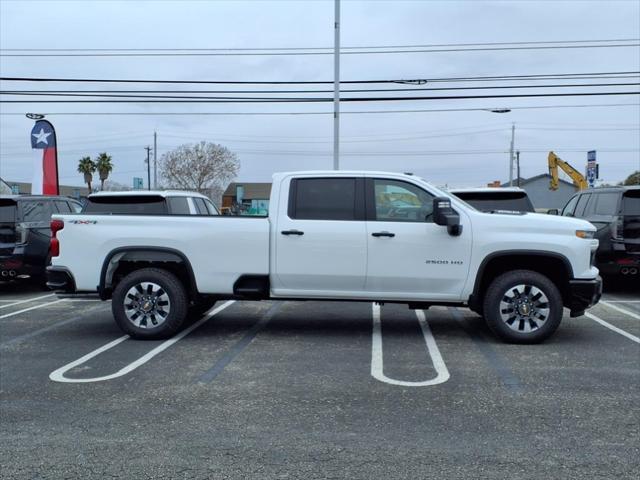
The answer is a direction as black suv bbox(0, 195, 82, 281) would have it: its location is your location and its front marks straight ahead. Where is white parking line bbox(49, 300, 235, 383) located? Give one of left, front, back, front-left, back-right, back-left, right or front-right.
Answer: back-right

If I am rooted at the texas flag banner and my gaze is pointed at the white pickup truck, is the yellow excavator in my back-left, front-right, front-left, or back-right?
front-left

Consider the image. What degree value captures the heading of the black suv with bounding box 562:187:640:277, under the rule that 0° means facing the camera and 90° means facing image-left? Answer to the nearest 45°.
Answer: approximately 135°

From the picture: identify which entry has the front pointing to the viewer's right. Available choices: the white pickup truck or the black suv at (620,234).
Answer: the white pickup truck

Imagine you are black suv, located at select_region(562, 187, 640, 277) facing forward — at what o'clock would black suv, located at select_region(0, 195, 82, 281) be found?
black suv, located at select_region(0, 195, 82, 281) is roughly at 10 o'clock from black suv, located at select_region(562, 187, 640, 277).

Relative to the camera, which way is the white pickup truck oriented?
to the viewer's right

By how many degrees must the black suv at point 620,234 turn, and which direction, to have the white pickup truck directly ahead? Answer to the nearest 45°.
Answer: approximately 90° to its left

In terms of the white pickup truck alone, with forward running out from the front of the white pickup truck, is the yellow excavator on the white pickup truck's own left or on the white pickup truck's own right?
on the white pickup truck's own left

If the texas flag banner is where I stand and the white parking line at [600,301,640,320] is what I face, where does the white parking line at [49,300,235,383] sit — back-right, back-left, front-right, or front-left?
front-right

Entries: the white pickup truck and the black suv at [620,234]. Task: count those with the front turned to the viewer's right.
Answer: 1

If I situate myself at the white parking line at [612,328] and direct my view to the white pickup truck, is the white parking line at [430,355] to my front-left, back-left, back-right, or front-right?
front-left

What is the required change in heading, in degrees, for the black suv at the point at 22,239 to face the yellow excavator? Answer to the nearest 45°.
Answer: approximately 45° to its right

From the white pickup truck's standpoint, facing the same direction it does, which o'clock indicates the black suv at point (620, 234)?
The black suv is roughly at 11 o'clock from the white pickup truck.

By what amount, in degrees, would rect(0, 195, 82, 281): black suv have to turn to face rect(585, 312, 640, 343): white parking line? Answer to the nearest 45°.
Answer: approximately 90° to its right

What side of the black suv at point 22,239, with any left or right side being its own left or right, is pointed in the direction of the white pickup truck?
right
